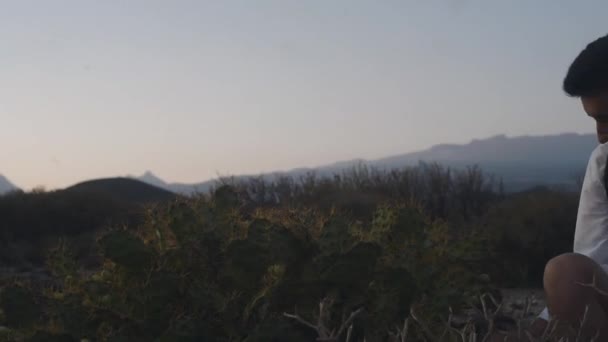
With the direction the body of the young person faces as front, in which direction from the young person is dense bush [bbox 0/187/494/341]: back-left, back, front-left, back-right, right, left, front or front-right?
front-right

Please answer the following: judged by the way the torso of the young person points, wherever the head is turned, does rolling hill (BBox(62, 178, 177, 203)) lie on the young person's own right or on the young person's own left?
on the young person's own right

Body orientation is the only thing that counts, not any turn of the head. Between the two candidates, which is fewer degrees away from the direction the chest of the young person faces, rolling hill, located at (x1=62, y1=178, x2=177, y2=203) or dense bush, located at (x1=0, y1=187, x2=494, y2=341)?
the dense bush

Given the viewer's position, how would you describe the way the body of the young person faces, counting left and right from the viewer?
facing the viewer and to the left of the viewer
